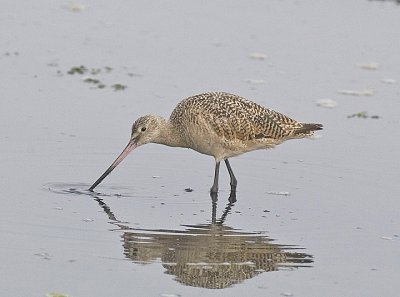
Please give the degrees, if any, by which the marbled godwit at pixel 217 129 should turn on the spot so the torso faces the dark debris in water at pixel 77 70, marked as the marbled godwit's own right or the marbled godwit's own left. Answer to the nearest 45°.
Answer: approximately 45° to the marbled godwit's own right

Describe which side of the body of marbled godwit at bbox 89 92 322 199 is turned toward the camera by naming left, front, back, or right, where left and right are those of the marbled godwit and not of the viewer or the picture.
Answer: left

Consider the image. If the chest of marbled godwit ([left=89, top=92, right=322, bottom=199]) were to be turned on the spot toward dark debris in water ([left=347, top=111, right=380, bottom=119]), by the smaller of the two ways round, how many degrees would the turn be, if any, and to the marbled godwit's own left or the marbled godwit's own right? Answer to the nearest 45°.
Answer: approximately 135° to the marbled godwit's own right

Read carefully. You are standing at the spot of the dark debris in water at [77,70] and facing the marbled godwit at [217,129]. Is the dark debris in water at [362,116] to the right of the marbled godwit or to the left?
left
